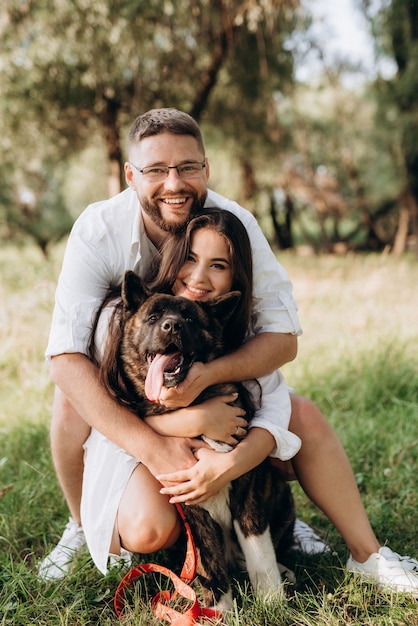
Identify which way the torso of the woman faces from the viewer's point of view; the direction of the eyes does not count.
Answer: toward the camera

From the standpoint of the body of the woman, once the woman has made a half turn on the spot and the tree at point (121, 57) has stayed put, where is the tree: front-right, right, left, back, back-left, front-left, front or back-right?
front

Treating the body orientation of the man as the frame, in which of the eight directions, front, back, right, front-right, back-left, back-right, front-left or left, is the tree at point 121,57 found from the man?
back

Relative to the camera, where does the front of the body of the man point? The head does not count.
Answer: toward the camera
